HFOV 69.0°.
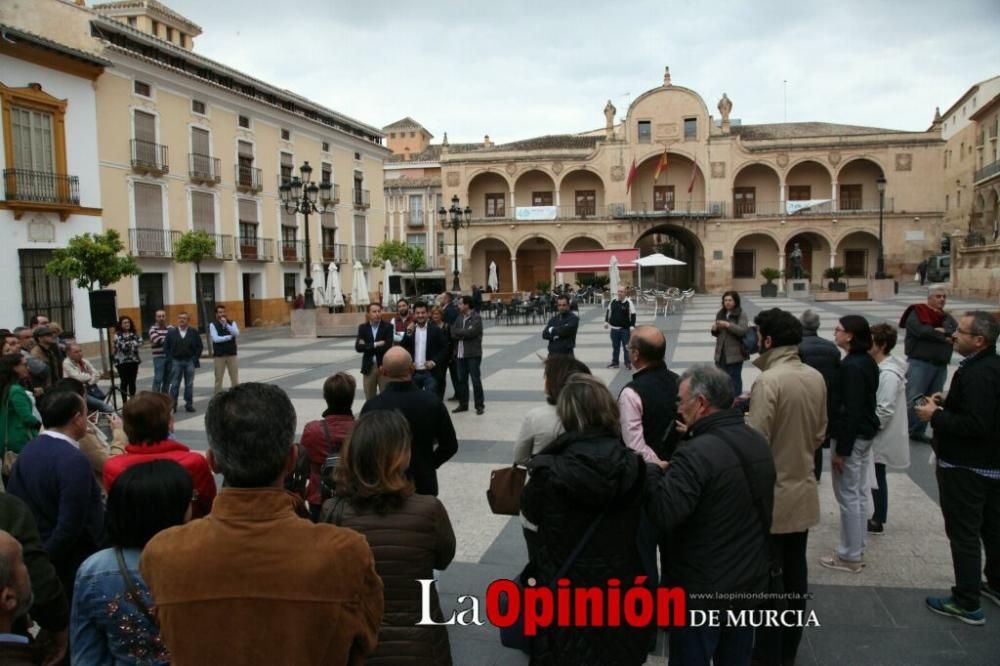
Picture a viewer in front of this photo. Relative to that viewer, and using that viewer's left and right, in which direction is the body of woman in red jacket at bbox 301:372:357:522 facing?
facing away from the viewer

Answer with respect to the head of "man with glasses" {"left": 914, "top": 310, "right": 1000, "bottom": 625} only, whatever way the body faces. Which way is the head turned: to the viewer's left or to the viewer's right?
to the viewer's left

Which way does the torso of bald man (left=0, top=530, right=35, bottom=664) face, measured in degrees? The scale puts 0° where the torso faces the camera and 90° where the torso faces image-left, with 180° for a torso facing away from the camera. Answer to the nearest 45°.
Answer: approximately 225°

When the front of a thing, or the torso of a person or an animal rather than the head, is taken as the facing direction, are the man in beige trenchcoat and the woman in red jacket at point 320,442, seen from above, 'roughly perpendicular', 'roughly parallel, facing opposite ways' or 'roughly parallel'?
roughly parallel

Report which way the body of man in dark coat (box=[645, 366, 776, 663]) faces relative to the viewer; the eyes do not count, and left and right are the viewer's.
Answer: facing away from the viewer and to the left of the viewer

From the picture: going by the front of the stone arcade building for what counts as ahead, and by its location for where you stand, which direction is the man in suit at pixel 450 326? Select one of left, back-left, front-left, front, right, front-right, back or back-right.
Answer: front

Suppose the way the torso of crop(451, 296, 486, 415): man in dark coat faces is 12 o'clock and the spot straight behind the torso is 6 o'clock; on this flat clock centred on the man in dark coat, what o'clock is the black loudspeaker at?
The black loudspeaker is roughly at 2 o'clock from the man in dark coat.

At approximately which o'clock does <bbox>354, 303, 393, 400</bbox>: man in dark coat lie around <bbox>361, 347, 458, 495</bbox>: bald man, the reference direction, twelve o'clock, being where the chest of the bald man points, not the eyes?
The man in dark coat is roughly at 12 o'clock from the bald man.

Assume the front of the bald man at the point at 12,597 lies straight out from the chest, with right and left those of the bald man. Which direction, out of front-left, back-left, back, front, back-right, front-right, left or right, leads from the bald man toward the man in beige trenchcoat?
front-right

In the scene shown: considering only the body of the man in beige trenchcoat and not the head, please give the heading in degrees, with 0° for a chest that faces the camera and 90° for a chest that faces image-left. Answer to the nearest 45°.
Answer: approximately 135°

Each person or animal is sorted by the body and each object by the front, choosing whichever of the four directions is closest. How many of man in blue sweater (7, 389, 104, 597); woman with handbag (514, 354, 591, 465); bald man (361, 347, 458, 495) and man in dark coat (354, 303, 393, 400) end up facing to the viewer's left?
0

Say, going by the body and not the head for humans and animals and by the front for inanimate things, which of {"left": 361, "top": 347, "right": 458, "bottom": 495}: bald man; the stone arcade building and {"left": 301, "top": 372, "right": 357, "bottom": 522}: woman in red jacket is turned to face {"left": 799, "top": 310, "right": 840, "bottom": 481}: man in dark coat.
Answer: the stone arcade building

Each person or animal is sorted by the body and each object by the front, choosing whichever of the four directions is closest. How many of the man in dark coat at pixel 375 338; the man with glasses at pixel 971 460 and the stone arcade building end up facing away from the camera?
0

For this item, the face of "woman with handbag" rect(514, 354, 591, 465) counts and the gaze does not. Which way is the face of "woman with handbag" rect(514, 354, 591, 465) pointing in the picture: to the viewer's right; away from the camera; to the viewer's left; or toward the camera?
away from the camera

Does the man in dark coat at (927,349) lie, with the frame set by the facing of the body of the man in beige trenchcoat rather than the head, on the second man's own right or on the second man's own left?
on the second man's own right

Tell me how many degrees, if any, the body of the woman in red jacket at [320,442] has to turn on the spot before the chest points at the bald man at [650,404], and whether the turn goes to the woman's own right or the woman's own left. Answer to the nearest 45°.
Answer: approximately 90° to the woman's own right

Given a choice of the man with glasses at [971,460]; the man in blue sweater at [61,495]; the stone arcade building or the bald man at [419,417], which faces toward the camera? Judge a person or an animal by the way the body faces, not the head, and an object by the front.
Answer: the stone arcade building

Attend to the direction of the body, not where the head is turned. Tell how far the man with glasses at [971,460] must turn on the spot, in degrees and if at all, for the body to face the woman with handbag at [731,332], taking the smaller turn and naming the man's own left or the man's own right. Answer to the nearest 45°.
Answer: approximately 45° to the man's own right

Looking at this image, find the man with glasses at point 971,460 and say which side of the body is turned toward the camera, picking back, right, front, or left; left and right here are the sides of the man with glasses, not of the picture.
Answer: left

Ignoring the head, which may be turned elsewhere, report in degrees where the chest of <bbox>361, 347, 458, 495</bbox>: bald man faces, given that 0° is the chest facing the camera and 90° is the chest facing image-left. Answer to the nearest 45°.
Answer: approximately 180°

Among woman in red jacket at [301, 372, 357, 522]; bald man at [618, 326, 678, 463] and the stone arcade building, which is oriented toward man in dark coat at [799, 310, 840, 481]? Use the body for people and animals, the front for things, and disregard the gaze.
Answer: the stone arcade building

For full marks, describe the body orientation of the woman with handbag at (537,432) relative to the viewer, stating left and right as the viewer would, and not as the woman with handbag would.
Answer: facing away from the viewer

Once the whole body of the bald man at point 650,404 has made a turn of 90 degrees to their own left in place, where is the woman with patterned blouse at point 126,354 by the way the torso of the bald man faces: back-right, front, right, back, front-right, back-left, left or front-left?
right
